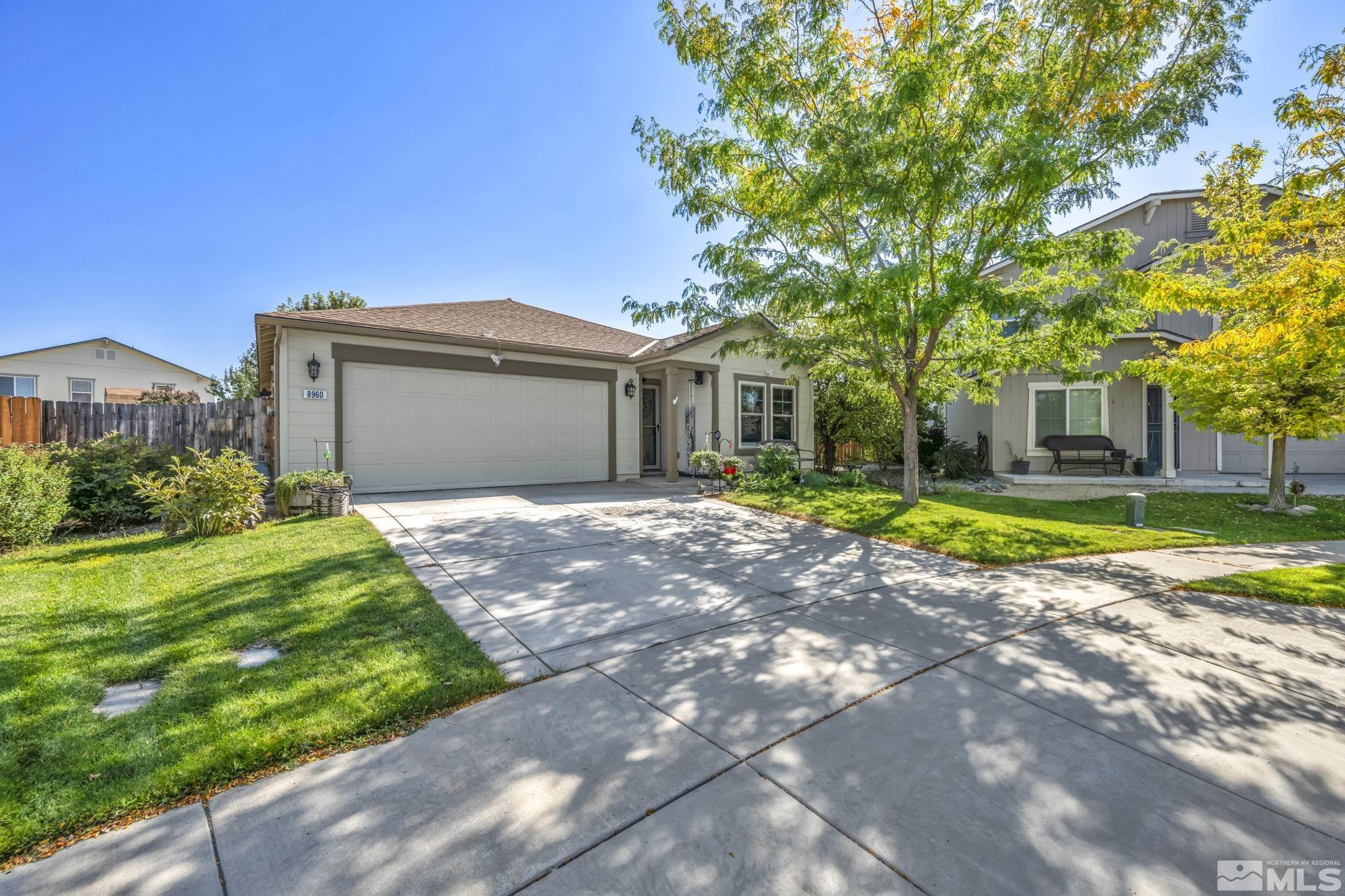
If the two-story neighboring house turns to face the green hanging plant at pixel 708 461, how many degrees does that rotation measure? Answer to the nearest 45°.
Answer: approximately 45° to its right

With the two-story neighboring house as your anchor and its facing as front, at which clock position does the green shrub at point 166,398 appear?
The green shrub is roughly at 2 o'clock from the two-story neighboring house.

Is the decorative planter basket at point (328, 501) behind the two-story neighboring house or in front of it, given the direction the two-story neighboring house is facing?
in front

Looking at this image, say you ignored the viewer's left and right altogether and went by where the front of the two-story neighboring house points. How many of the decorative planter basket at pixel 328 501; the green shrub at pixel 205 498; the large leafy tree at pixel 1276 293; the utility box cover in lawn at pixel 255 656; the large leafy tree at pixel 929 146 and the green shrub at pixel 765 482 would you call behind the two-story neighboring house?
0

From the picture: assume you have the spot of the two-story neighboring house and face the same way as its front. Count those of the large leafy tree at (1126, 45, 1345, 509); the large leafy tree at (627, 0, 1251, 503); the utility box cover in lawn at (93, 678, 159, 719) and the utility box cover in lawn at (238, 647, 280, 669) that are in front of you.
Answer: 4

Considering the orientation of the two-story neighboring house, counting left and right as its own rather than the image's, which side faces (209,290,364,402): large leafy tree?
right

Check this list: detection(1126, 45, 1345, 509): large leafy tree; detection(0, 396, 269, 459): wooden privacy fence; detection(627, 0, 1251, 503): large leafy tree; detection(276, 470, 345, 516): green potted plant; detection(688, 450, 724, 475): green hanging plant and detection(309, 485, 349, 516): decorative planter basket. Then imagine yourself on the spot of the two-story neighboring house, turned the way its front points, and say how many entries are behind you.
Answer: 0

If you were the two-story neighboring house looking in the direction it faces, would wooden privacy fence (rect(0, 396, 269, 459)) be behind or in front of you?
in front

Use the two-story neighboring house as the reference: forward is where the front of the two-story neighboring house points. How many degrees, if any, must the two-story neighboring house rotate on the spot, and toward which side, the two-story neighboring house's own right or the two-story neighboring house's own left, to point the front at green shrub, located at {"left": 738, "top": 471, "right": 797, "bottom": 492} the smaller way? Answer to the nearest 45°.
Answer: approximately 45° to the two-story neighboring house's own right

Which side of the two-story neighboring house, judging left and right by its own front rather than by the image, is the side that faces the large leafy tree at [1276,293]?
front

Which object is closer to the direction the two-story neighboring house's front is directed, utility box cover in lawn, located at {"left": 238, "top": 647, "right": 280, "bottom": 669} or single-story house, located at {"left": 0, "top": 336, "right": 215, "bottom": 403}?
the utility box cover in lawn

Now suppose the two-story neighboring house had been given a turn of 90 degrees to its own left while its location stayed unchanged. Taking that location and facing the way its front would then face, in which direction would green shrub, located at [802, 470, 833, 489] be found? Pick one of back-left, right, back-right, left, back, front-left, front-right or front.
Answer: back-right

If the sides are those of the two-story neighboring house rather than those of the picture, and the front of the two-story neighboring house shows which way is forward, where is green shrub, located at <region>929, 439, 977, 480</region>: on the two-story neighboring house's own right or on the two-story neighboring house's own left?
on the two-story neighboring house's own right

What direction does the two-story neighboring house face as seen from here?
toward the camera

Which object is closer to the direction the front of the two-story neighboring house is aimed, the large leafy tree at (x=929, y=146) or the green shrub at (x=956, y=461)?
the large leafy tree

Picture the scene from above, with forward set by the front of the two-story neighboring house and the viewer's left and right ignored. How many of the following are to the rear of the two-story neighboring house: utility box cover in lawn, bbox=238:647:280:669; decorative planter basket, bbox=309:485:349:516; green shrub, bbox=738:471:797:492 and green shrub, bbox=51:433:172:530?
0
